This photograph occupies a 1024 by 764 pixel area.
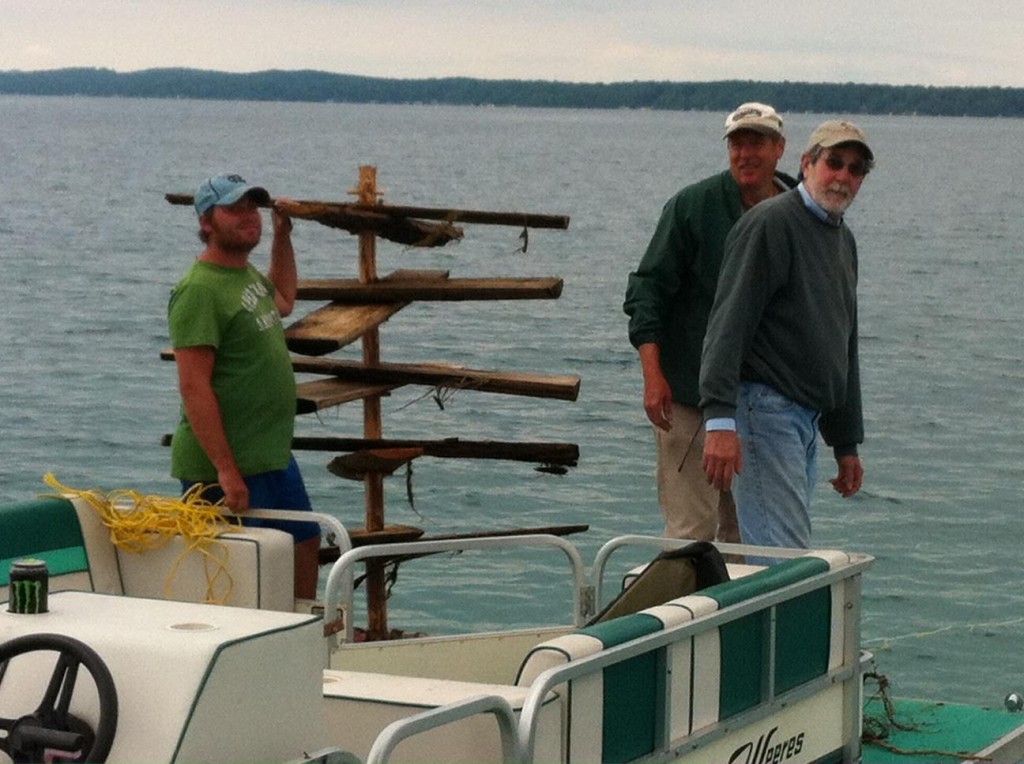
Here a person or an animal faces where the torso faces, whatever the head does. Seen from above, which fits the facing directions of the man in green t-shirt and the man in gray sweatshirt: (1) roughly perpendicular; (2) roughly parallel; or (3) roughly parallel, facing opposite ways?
roughly parallel

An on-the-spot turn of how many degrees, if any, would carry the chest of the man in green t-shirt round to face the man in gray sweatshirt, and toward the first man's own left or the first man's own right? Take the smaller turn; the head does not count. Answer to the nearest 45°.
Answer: approximately 45° to the first man's own left

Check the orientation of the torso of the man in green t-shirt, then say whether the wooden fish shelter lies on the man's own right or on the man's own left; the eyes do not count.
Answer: on the man's own left

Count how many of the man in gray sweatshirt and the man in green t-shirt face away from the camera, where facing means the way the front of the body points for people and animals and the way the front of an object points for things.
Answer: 0

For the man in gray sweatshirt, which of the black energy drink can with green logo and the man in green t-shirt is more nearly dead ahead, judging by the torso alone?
the black energy drink can with green logo

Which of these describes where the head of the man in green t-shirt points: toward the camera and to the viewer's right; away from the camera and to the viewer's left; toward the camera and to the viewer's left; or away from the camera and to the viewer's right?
toward the camera and to the viewer's right

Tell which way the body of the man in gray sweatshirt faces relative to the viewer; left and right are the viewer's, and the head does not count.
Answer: facing the viewer and to the right of the viewer

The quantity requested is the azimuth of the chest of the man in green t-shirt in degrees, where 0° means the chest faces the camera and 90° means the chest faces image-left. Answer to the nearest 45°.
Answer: approximately 315°
